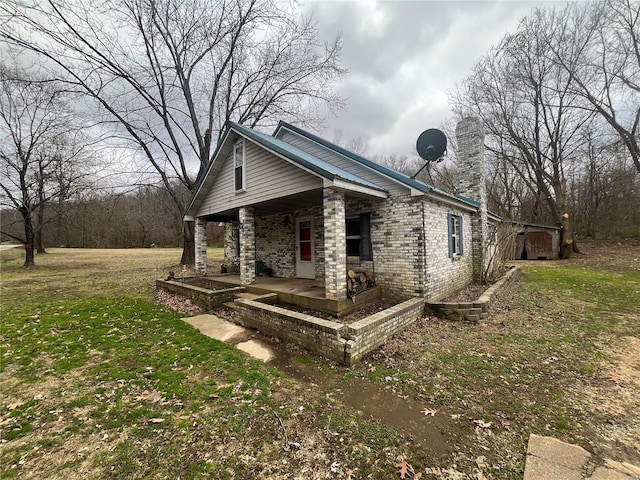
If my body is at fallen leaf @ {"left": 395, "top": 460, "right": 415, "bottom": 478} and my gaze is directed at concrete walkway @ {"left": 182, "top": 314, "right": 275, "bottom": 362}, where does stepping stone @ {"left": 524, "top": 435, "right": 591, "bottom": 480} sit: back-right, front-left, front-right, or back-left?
back-right

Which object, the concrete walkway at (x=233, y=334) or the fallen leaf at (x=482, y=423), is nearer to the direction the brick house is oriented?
the concrete walkway

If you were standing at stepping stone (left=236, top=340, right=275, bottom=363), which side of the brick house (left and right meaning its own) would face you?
front

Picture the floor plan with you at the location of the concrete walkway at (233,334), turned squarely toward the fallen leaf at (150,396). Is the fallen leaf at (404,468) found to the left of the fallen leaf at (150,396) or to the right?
left

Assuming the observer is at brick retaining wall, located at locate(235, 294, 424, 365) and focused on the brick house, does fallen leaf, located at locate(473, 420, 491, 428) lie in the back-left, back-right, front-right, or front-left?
back-right

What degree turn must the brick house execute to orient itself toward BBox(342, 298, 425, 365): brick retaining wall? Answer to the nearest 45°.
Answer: approximately 45° to its left

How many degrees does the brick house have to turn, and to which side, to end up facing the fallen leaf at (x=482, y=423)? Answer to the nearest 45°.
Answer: approximately 45° to its left

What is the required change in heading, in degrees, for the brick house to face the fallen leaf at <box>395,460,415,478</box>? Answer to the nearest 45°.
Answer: approximately 45° to its left

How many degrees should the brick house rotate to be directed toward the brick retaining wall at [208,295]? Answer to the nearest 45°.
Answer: approximately 45° to its right

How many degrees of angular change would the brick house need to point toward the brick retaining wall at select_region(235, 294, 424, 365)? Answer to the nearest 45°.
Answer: approximately 45° to its left

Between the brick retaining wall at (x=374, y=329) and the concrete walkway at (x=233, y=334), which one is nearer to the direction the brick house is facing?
the concrete walkway

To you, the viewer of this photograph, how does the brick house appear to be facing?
facing the viewer and to the left of the viewer

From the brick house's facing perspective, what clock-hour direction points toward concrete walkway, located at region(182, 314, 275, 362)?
The concrete walkway is roughly at 12 o'clock from the brick house.

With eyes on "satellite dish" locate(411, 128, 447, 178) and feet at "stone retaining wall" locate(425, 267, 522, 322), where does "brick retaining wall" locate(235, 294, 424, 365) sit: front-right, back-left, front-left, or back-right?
back-left

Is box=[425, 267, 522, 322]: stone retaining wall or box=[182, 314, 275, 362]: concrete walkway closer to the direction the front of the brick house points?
the concrete walkway

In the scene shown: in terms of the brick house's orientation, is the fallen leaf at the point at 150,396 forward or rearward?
forward

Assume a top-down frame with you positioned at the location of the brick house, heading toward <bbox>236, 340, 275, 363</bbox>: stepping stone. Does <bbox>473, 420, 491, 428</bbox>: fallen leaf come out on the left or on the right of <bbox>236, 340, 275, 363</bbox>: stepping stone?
left
